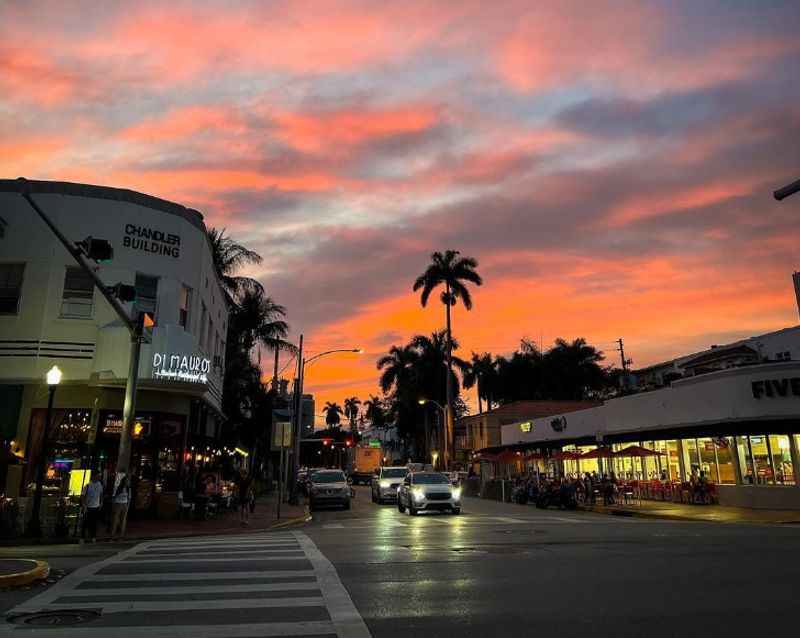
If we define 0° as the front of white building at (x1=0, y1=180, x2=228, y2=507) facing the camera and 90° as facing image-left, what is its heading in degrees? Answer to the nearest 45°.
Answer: approximately 315°

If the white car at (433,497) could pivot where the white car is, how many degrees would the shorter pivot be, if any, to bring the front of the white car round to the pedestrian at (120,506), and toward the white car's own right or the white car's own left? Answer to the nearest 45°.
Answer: approximately 45° to the white car's own right

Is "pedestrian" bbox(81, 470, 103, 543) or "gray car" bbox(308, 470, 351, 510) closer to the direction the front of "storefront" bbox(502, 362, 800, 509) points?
the pedestrian

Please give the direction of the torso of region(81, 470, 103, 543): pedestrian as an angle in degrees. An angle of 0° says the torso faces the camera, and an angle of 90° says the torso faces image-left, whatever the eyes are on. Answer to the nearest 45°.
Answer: approximately 0°

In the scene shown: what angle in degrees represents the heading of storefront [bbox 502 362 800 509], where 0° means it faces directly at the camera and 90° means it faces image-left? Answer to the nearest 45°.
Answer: approximately 45°

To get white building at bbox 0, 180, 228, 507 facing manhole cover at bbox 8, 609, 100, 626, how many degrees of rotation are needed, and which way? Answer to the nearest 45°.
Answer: approximately 45° to its right

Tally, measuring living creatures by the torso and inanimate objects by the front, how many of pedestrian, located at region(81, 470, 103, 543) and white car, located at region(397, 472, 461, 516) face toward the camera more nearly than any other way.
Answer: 2

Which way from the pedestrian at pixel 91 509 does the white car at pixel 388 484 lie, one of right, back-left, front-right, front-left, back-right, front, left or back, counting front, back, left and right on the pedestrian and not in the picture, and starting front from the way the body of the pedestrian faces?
back-left

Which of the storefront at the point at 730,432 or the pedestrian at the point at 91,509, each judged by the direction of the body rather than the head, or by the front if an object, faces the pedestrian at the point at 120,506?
the storefront
